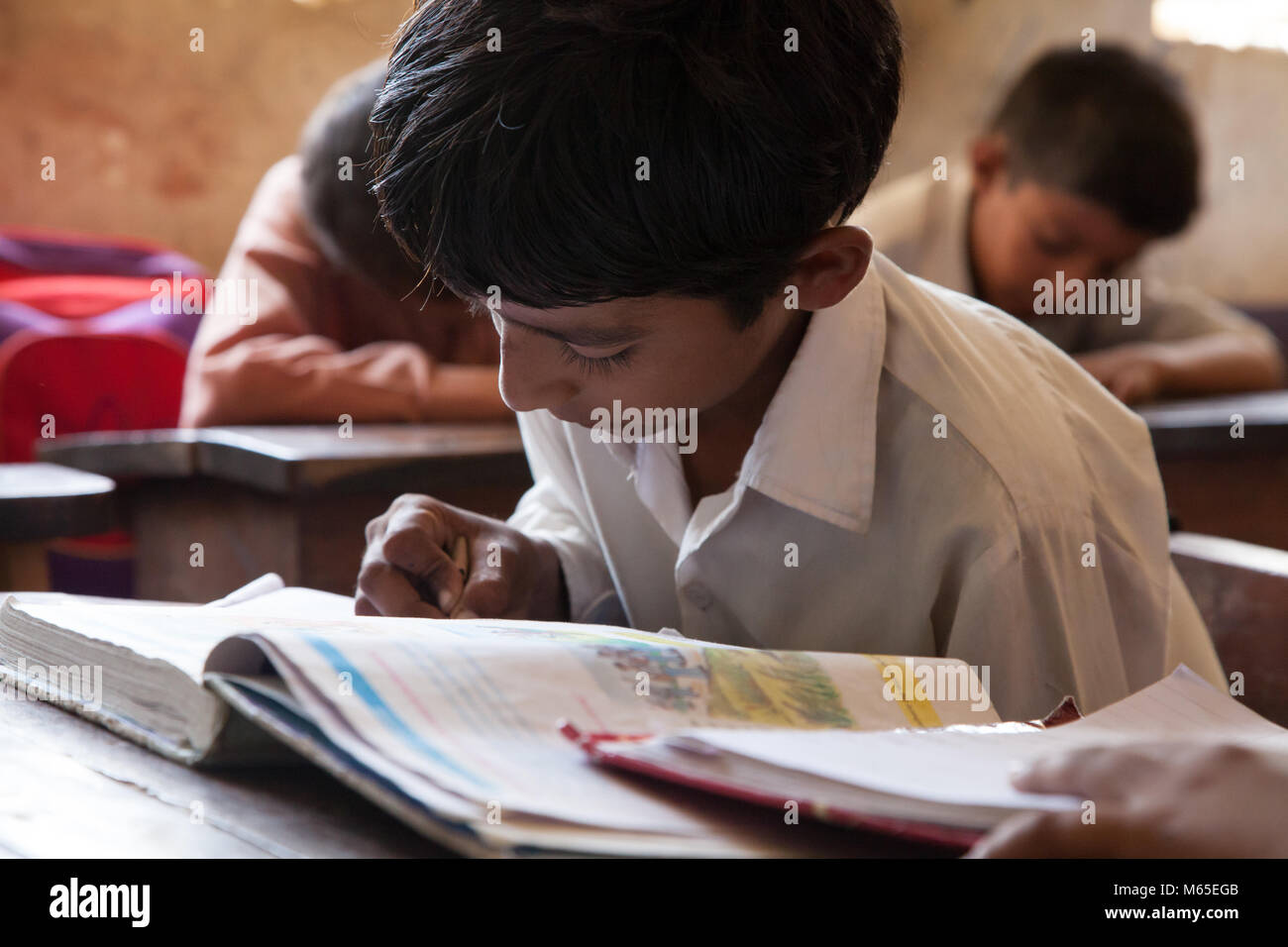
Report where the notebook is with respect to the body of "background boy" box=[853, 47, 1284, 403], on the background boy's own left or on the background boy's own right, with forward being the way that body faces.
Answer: on the background boy's own right

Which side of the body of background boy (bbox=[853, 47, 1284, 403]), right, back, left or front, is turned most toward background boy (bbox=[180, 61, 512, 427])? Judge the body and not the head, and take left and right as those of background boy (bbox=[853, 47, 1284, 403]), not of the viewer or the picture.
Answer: right

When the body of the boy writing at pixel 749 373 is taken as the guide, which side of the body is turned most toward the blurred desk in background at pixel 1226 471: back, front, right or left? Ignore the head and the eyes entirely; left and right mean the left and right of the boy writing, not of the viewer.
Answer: back

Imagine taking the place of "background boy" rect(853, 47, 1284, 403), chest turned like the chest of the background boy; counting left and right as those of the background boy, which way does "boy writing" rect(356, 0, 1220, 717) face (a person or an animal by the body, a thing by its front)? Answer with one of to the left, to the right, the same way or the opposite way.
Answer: to the right

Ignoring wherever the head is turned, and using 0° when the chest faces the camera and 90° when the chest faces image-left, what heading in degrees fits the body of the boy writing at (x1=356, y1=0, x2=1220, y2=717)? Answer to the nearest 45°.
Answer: approximately 45°

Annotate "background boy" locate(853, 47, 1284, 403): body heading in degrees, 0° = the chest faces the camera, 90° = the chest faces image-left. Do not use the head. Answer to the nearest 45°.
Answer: approximately 315°

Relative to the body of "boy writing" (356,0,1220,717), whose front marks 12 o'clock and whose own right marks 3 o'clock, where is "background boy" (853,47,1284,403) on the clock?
The background boy is roughly at 5 o'clock from the boy writing.

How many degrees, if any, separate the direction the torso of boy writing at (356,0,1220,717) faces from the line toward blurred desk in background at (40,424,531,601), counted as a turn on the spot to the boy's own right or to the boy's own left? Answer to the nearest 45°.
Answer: approximately 90° to the boy's own right
